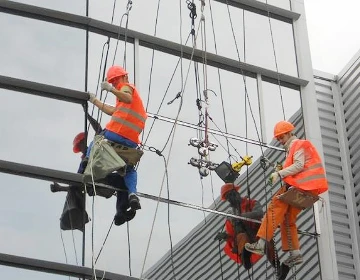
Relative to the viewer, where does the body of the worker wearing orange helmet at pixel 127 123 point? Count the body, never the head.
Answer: to the viewer's left

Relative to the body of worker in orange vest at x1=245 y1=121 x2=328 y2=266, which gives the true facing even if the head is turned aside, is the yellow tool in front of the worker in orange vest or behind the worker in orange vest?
in front

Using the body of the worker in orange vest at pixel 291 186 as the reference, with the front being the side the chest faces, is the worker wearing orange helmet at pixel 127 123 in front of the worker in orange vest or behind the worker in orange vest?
in front

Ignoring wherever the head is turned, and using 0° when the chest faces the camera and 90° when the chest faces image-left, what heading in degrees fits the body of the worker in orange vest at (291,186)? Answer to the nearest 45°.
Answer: approximately 90°

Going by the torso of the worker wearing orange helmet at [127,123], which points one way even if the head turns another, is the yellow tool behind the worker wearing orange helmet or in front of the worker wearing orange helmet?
behind

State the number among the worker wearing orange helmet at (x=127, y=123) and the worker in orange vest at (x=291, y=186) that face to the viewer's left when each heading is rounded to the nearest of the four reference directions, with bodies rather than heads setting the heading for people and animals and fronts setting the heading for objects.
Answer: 2
